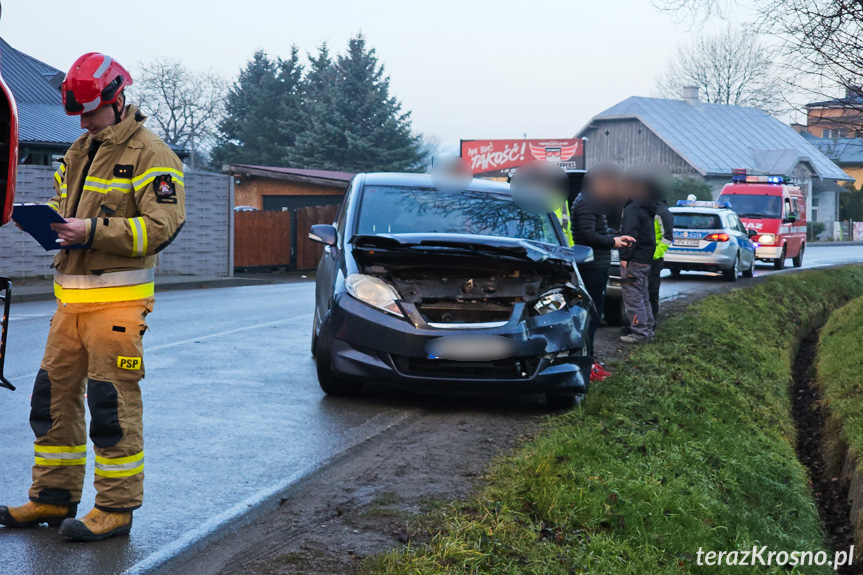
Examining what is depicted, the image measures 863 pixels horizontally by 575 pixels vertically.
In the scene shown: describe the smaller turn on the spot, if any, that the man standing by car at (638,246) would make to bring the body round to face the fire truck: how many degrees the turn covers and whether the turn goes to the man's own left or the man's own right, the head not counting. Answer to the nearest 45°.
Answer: approximately 90° to the man's own right

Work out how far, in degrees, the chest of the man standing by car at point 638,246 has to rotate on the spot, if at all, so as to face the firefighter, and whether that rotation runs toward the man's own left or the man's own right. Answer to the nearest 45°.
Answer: approximately 90° to the man's own left

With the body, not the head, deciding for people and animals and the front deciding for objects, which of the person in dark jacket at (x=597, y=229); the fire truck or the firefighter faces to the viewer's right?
the person in dark jacket

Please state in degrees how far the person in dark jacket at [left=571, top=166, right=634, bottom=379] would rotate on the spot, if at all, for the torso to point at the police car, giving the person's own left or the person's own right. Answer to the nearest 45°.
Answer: approximately 90° to the person's own left

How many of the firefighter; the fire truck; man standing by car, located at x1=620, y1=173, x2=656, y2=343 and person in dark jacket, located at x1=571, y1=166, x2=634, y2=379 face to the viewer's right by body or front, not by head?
1

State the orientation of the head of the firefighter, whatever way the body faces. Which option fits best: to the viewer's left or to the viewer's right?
to the viewer's left

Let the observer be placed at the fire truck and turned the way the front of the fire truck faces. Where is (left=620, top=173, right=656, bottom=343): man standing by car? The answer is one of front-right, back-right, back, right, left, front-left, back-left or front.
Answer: front-left

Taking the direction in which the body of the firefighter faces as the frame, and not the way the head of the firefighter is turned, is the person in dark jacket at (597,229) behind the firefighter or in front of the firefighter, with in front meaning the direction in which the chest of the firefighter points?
behind

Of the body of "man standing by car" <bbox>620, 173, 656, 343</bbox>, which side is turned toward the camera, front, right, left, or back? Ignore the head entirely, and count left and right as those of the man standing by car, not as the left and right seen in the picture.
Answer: left

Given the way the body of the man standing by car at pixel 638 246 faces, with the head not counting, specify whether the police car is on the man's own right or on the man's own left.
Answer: on the man's own right

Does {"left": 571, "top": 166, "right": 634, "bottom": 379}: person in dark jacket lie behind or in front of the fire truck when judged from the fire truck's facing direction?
in front

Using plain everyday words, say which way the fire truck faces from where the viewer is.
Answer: facing the viewer and to the left of the viewer

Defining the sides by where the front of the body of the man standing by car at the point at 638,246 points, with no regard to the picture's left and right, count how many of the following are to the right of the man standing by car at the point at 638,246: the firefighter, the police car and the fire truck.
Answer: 2

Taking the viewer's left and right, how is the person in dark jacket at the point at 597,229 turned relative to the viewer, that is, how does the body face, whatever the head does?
facing to the right of the viewer

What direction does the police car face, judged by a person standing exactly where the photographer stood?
facing away from the viewer and to the right of the viewer
